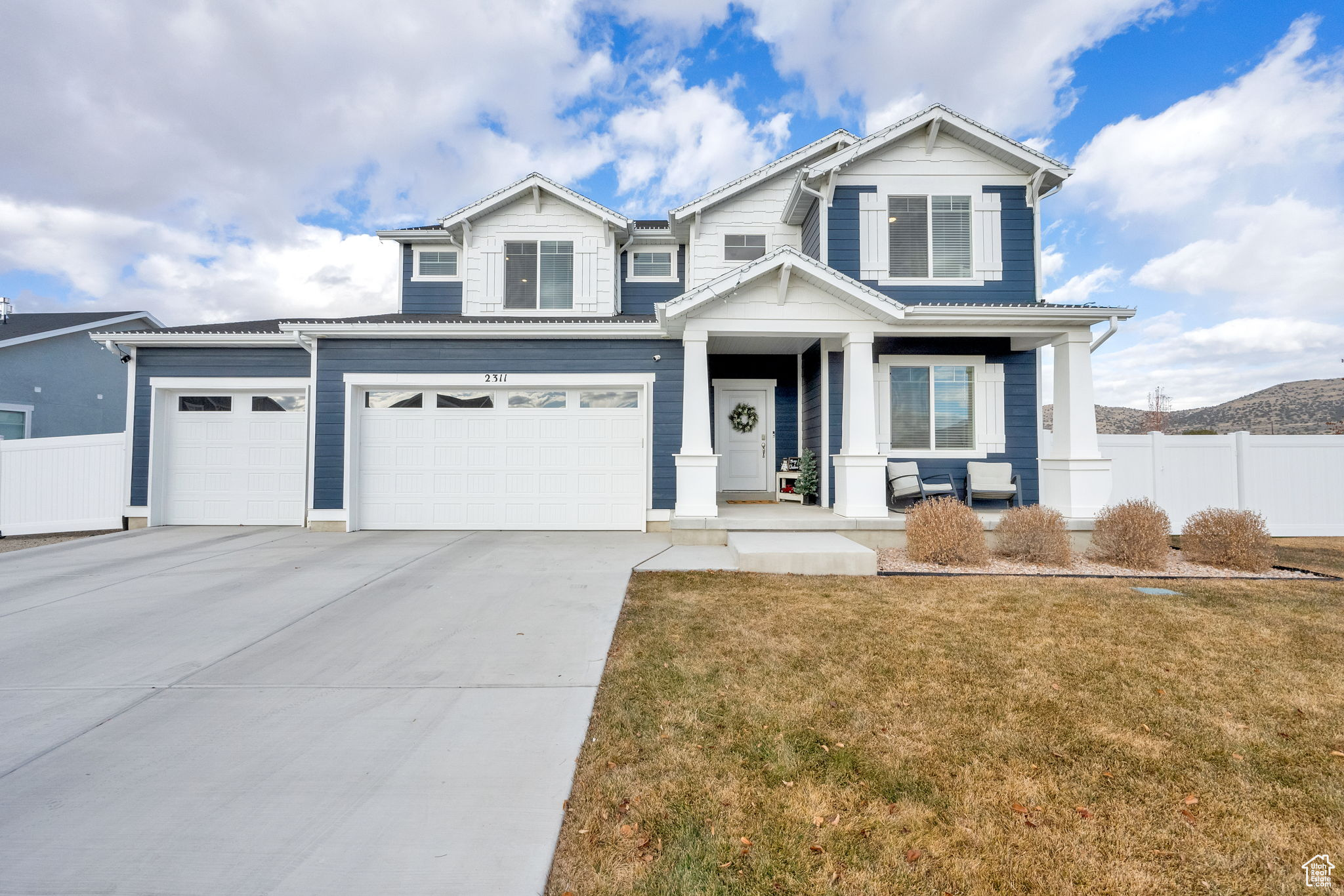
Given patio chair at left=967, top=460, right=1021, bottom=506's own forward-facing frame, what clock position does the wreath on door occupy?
The wreath on door is roughly at 3 o'clock from the patio chair.

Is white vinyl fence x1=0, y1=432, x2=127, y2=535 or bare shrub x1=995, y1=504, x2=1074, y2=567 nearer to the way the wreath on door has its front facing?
the bare shrub

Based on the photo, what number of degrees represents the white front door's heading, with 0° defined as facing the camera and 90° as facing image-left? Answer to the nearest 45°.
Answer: approximately 0°

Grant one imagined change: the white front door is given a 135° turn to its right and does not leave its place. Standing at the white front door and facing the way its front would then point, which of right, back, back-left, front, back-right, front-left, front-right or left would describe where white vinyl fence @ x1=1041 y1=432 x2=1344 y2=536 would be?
back-right

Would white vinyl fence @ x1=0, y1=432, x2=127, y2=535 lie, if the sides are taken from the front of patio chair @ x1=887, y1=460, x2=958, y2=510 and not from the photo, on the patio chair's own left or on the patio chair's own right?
on the patio chair's own right

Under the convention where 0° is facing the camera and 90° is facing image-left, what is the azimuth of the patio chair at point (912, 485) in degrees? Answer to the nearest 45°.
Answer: approximately 315°

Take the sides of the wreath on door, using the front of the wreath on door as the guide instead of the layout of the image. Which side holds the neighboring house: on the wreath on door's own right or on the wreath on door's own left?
on the wreath on door's own right

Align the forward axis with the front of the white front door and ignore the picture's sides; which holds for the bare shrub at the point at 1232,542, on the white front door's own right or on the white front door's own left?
on the white front door's own left

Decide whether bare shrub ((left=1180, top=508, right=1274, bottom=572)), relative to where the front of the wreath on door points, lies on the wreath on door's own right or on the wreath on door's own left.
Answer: on the wreath on door's own left

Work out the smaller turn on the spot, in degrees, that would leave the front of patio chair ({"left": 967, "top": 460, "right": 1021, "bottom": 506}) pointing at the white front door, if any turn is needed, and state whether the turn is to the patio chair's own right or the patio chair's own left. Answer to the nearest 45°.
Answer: approximately 90° to the patio chair's own right

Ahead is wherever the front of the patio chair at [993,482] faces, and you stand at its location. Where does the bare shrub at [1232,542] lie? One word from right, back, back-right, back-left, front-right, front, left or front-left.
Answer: front-left
